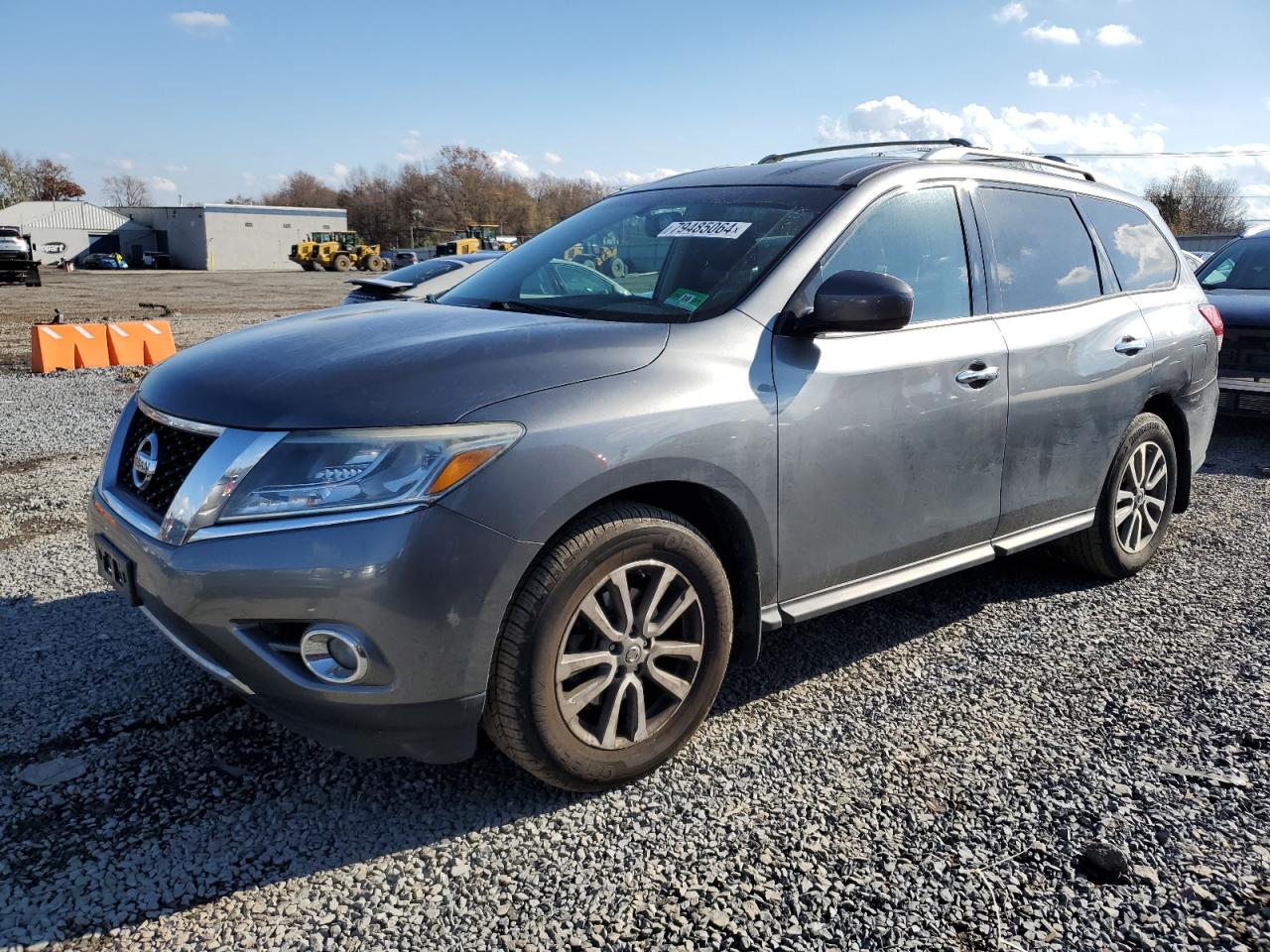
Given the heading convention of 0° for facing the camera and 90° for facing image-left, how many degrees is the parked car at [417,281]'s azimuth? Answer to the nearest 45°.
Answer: approximately 225°

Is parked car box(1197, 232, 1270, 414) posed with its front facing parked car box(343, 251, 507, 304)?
no

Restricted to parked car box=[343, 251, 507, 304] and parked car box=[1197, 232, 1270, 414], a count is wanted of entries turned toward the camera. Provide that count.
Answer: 1

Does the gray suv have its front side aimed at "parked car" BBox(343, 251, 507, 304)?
no

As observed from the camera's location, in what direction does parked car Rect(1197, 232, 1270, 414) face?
facing the viewer

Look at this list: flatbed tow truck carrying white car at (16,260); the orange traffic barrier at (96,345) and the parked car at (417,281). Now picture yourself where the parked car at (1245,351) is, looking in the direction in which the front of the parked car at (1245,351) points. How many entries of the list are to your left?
0

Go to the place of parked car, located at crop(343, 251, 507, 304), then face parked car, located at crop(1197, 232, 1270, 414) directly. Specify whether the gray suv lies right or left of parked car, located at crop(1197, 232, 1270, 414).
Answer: right

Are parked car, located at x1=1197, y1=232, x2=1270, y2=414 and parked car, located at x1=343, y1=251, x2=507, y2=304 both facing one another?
no

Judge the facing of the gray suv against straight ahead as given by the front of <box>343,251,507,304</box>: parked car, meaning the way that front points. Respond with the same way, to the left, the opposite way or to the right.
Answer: the opposite way

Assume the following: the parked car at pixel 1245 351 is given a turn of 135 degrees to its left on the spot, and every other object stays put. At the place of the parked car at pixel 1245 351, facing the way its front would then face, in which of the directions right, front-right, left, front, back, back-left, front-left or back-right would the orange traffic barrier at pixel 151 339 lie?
back-left

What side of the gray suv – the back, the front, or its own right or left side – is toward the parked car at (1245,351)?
back

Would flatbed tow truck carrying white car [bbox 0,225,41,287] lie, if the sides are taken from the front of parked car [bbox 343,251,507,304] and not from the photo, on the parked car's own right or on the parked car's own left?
on the parked car's own left

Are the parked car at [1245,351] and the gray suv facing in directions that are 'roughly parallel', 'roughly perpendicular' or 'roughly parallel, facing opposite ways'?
roughly parallel

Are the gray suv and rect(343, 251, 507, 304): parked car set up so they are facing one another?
no

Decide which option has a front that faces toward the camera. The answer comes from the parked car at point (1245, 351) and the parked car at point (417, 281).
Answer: the parked car at point (1245, 351)

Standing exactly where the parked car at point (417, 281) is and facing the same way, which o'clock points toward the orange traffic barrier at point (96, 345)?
The orange traffic barrier is roughly at 8 o'clock from the parked car.

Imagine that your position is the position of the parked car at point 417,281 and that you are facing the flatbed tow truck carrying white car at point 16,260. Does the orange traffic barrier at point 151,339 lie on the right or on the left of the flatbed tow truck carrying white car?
left
